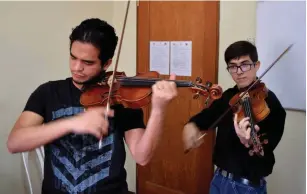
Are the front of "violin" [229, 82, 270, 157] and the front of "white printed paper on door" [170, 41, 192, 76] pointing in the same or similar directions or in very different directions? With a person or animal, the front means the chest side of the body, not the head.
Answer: same or similar directions

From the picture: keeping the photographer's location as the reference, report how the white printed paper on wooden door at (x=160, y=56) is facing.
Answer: facing the viewer

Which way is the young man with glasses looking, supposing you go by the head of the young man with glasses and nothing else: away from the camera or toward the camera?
toward the camera

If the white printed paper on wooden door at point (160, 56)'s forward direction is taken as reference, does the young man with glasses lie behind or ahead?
ahead

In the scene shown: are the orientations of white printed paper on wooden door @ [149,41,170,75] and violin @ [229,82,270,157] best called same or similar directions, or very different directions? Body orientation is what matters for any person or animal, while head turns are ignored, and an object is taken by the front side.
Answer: same or similar directions

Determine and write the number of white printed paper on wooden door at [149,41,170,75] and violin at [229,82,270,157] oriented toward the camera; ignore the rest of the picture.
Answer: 2

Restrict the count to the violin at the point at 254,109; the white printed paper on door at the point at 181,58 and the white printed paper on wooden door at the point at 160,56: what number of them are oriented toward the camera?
3

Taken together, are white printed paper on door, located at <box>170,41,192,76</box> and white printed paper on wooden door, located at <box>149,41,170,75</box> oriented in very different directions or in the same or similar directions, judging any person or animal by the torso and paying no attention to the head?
same or similar directions

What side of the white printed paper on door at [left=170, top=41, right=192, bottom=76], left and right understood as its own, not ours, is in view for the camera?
front

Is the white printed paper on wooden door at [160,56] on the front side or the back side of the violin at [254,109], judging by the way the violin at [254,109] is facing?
on the back side

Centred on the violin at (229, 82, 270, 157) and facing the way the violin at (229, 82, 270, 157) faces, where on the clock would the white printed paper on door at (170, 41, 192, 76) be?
The white printed paper on door is roughly at 5 o'clock from the violin.

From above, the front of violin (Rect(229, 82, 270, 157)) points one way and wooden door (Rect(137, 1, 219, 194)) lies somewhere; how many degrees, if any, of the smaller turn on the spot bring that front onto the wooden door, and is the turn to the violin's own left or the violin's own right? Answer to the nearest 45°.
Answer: approximately 135° to the violin's own right

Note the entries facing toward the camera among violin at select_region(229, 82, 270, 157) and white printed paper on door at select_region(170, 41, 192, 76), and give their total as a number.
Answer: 2
